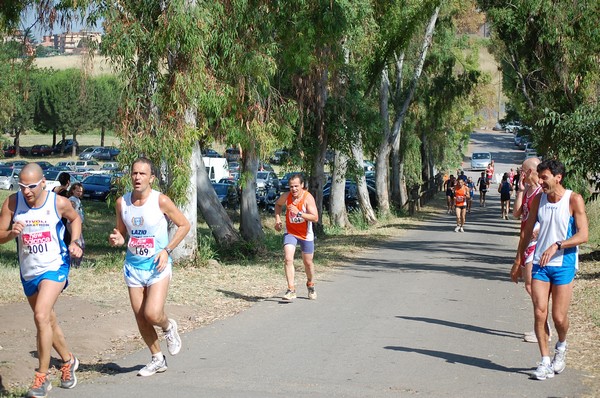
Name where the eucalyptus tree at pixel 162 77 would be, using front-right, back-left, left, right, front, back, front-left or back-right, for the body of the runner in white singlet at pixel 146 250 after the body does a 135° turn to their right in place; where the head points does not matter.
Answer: front

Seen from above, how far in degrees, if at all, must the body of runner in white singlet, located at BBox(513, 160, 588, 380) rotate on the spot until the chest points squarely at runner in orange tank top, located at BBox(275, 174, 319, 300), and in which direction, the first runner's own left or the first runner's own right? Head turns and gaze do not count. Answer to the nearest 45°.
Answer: approximately 90° to the first runner's own right

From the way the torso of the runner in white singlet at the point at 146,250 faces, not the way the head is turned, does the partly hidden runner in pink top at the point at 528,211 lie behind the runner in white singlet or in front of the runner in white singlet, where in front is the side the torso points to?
behind

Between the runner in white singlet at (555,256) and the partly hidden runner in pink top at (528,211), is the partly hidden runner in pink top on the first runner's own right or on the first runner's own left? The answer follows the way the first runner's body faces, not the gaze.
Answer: on the first runner's own right

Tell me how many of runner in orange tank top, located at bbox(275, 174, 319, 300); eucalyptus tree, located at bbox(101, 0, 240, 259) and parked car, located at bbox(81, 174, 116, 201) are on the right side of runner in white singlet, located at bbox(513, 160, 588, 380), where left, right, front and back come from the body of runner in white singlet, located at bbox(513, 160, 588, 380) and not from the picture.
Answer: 3

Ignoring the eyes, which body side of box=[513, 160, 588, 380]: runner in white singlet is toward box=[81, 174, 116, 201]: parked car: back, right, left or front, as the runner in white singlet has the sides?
right

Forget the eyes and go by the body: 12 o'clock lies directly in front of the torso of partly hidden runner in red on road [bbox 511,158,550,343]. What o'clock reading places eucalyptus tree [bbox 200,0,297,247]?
The eucalyptus tree is roughly at 3 o'clock from the partly hidden runner in red on road.

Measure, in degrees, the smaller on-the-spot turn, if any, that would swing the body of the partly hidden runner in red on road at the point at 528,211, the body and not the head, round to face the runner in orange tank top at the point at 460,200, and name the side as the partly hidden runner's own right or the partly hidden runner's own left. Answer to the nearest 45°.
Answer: approximately 135° to the partly hidden runner's own right

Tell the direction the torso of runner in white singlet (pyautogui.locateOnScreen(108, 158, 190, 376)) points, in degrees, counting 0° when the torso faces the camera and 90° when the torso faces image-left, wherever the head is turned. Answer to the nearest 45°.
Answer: approximately 45°

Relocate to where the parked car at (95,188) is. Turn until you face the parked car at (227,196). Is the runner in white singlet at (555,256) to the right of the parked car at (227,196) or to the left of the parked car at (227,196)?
right

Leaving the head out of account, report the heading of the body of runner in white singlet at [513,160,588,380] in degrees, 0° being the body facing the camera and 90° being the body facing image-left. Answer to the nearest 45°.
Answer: approximately 45°
